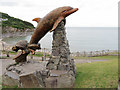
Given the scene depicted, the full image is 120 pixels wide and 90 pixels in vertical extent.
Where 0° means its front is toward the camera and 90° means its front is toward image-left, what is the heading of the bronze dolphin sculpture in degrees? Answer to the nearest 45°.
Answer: approximately 270°
